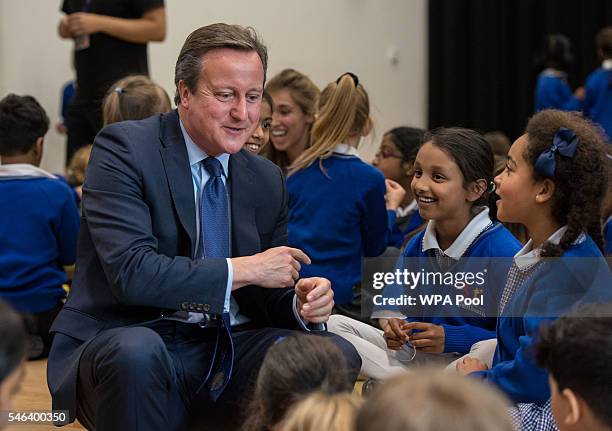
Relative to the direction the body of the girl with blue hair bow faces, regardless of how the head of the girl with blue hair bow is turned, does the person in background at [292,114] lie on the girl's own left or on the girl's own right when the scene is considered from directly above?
on the girl's own right

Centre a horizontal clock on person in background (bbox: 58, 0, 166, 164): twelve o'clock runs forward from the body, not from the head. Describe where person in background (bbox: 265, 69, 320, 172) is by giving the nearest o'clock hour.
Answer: person in background (bbox: 265, 69, 320, 172) is roughly at 9 o'clock from person in background (bbox: 58, 0, 166, 164).

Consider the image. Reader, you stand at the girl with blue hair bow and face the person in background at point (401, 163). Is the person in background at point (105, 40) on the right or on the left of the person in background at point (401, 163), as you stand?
left

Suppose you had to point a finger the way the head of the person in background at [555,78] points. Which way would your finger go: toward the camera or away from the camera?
away from the camera

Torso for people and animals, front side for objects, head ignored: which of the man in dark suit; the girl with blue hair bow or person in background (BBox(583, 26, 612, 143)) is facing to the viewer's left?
the girl with blue hair bow

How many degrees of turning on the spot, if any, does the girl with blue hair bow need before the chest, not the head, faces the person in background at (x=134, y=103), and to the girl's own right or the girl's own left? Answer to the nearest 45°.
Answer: approximately 45° to the girl's own right

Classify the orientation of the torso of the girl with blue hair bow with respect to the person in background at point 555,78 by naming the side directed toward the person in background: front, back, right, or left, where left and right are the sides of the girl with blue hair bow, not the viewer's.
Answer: right

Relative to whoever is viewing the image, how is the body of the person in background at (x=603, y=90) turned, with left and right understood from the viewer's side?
facing away from the viewer

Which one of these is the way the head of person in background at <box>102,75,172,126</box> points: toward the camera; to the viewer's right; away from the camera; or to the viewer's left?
away from the camera

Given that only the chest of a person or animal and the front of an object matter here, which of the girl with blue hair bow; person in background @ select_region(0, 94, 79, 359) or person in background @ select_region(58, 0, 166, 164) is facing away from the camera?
person in background @ select_region(0, 94, 79, 359)

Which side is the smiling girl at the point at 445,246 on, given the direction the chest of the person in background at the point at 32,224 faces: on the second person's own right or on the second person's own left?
on the second person's own right

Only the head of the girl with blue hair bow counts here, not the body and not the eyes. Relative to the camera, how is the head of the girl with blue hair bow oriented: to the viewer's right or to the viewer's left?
to the viewer's left
